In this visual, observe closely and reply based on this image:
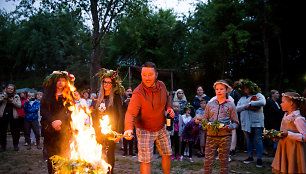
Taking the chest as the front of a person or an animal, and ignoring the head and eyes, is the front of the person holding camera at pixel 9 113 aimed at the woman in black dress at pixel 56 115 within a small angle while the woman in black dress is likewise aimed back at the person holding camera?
no

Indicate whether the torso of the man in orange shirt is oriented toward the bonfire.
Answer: no

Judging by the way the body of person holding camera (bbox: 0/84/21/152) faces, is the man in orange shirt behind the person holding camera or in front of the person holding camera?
in front

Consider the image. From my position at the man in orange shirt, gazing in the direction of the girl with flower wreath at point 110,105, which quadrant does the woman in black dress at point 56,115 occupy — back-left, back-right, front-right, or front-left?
front-left

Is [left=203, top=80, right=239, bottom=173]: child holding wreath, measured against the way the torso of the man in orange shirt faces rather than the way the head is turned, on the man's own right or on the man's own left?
on the man's own left

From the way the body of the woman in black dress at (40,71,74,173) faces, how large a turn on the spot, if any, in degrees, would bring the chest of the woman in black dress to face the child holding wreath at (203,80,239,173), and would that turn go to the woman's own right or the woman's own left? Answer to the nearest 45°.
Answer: approximately 45° to the woman's own left

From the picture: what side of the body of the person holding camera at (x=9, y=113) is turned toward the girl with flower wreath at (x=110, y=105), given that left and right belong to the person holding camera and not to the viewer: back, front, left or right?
front

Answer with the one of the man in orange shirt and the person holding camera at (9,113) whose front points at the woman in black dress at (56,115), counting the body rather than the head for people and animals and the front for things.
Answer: the person holding camera

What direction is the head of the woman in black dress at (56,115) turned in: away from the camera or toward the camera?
toward the camera

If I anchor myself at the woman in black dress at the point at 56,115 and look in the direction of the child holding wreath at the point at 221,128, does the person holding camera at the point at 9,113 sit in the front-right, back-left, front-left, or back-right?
back-left

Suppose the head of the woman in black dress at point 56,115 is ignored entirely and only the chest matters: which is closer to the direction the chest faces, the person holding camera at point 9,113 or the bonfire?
the bonfire

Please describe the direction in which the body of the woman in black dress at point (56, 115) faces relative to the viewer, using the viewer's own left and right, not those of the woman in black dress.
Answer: facing the viewer and to the right of the viewer

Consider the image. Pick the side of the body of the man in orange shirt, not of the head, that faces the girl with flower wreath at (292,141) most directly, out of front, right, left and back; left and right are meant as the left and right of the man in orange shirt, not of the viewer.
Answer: left

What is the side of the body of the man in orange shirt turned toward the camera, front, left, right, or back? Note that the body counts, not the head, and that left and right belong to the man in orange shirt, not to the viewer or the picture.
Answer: front

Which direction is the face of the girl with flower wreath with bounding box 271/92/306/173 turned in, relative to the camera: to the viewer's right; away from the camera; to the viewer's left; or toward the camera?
to the viewer's left

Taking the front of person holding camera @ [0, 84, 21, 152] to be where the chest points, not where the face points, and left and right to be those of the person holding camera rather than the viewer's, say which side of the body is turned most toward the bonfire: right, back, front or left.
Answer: front
